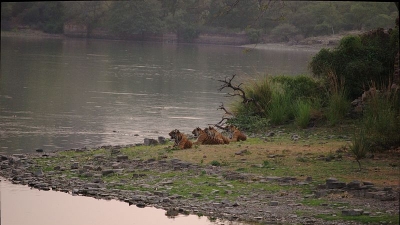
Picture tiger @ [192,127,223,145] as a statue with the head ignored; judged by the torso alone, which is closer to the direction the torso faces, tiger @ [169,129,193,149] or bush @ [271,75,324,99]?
the tiger

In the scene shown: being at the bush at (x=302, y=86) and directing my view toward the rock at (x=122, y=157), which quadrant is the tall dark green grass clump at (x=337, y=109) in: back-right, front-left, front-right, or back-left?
front-left

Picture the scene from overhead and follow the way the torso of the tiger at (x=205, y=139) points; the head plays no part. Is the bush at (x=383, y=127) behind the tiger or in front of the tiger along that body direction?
behind

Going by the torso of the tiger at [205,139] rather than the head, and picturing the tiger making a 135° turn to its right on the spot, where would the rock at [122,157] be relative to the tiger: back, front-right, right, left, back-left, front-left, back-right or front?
back

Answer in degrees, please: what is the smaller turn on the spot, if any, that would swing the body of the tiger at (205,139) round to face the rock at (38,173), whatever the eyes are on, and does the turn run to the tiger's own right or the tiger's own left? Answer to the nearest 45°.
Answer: approximately 45° to the tiger's own left

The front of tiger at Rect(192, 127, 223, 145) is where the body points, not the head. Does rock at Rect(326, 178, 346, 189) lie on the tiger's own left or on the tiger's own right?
on the tiger's own left

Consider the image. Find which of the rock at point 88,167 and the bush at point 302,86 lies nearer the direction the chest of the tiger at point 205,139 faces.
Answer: the rock

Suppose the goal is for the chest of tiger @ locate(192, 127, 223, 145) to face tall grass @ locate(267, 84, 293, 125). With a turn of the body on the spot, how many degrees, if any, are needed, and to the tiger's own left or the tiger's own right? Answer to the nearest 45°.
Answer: approximately 135° to the tiger's own right

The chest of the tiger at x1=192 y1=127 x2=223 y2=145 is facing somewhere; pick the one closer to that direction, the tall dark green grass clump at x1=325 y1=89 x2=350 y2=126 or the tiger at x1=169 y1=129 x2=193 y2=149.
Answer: the tiger

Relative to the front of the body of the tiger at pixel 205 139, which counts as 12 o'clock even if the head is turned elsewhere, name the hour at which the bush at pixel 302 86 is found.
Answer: The bush is roughly at 4 o'clock from the tiger.

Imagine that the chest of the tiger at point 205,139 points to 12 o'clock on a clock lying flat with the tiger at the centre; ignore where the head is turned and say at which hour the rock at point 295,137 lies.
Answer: The rock is roughly at 5 o'clock from the tiger.

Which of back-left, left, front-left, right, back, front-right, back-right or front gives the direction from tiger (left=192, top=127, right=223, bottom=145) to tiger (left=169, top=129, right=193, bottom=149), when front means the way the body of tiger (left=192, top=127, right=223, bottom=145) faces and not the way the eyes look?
front-left

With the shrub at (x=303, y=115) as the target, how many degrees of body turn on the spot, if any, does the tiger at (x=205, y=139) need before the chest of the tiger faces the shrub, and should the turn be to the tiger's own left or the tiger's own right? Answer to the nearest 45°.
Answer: approximately 135° to the tiger's own right

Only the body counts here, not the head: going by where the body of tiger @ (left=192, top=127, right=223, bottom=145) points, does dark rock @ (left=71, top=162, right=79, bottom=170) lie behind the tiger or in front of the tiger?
in front

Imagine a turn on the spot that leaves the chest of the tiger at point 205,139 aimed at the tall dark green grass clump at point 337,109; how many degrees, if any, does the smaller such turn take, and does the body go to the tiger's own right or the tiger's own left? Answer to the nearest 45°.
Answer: approximately 135° to the tiger's own right

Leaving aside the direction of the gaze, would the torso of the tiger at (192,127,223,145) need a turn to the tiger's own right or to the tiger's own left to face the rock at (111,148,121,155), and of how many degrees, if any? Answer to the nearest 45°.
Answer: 0° — it already faces it

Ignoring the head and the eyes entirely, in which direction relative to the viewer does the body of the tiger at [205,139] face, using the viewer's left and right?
facing to the left of the viewer
